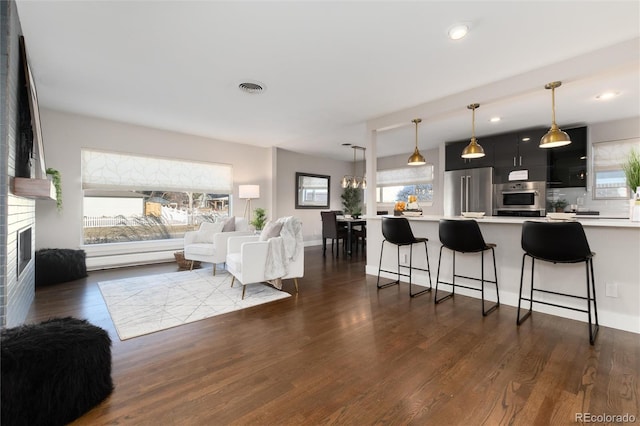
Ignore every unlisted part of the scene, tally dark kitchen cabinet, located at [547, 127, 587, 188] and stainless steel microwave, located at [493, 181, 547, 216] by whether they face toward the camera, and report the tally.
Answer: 2

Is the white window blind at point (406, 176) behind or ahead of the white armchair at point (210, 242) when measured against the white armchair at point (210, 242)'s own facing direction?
behind

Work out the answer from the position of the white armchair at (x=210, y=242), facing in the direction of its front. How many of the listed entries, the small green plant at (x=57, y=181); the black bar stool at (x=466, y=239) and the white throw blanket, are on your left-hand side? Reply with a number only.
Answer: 2

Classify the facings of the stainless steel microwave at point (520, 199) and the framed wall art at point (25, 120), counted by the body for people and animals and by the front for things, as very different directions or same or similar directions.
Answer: very different directions

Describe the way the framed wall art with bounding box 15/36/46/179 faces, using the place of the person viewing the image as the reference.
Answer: facing to the right of the viewer

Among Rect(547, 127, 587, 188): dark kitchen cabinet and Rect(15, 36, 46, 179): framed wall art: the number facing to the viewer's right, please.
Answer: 1

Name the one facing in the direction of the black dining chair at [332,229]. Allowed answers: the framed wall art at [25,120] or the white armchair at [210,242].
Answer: the framed wall art

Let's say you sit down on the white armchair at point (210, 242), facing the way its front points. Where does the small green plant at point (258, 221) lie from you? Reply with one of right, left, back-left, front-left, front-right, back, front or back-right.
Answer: back
